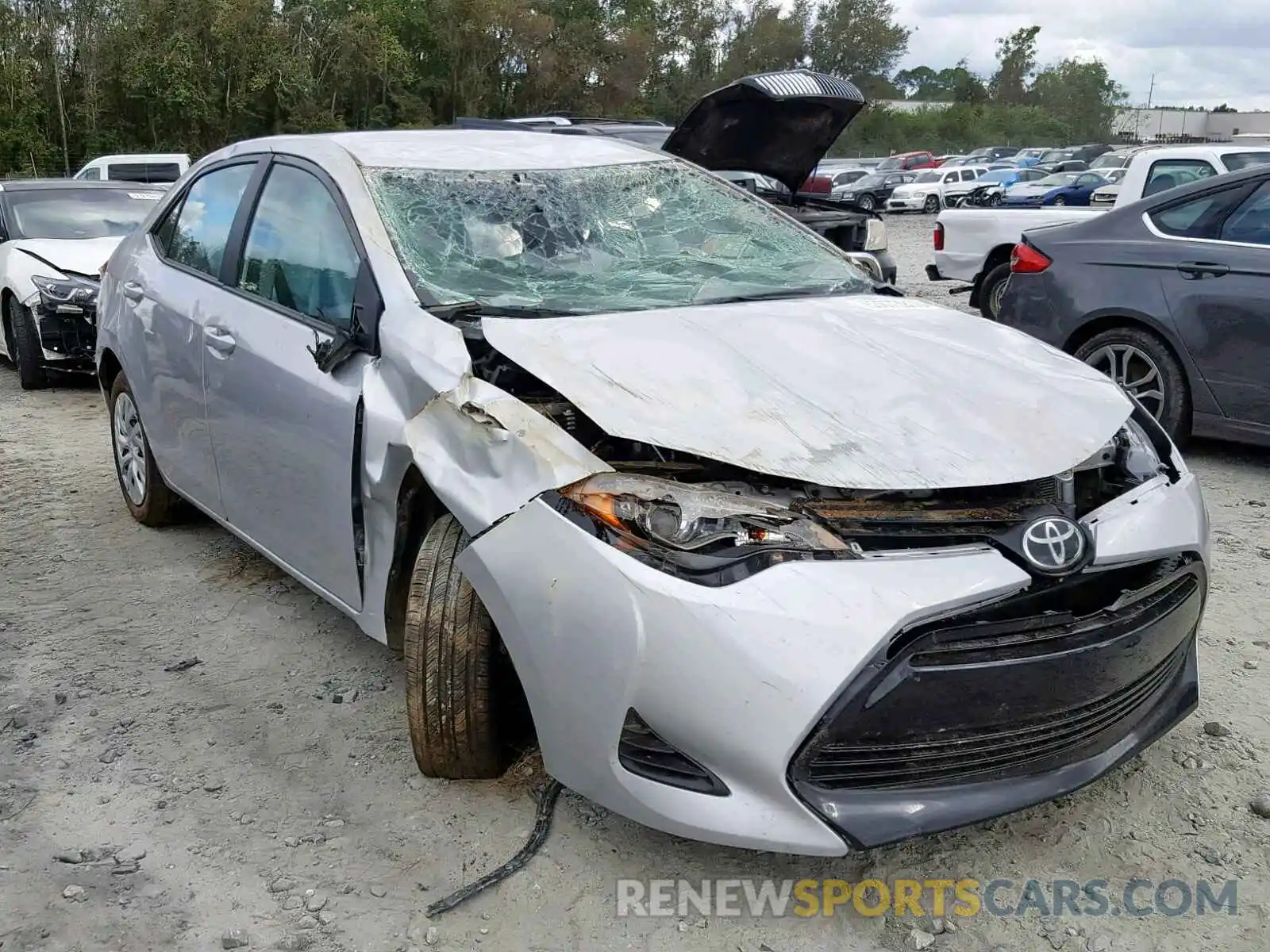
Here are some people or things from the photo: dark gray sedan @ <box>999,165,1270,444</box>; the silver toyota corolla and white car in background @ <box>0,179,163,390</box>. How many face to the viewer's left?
0

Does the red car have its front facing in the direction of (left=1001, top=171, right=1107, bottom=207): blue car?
no

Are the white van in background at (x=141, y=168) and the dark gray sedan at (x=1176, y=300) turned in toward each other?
no

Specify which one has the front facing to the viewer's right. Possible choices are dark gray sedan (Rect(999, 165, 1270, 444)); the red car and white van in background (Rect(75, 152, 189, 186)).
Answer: the dark gray sedan

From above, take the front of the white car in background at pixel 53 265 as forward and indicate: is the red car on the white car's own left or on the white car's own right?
on the white car's own left

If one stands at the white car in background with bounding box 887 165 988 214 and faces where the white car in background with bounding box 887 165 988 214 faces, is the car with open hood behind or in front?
in front

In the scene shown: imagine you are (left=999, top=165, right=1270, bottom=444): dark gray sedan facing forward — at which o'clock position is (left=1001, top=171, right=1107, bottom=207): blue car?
The blue car is roughly at 9 o'clock from the dark gray sedan.

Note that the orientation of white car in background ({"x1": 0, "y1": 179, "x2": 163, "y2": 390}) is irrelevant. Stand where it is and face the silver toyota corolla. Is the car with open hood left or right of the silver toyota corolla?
left

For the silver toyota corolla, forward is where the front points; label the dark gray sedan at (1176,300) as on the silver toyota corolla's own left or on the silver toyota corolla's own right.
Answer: on the silver toyota corolla's own left

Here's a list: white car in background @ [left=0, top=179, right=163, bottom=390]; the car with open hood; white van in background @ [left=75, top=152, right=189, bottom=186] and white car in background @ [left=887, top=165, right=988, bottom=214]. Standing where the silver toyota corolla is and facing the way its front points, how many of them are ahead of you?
0

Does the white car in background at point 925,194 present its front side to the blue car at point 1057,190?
no

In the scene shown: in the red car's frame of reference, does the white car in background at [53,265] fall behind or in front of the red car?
in front

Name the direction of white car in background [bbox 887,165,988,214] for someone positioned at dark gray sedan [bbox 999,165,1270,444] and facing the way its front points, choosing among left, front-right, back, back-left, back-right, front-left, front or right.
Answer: left

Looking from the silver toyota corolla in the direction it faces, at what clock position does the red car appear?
The red car is roughly at 8 o'clock from the silver toyota corolla.

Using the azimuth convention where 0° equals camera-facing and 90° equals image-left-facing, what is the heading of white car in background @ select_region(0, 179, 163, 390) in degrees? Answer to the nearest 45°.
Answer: approximately 315°

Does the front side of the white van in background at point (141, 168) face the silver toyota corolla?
no
